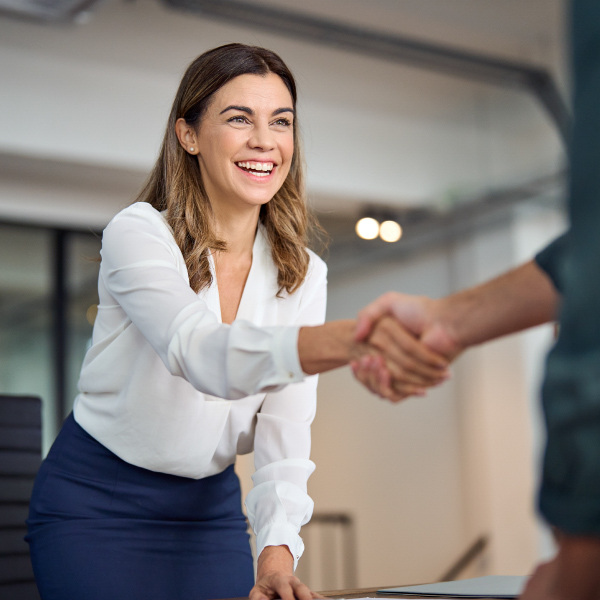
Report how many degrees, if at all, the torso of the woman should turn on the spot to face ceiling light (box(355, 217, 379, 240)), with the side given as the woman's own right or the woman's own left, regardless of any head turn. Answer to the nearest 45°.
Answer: approximately 135° to the woman's own left

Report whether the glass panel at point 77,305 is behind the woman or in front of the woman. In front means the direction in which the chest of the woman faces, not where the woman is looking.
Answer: behind

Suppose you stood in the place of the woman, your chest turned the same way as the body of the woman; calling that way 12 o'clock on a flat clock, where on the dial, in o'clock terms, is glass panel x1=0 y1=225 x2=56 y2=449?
The glass panel is roughly at 7 o'clock from the woman.

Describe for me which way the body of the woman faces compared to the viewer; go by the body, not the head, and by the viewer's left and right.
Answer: facing the viewer and to the right of the viewer

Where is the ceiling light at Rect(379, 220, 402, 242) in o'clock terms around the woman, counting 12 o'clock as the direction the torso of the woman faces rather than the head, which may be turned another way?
The ceiling light is roughly at 8 o'clock from the woman.

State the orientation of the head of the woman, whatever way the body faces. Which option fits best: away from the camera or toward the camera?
toward the camera

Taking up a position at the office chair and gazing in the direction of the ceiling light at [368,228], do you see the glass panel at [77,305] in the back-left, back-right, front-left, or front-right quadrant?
front-left
